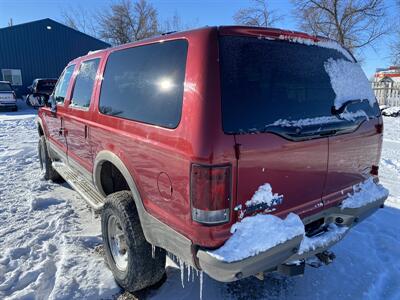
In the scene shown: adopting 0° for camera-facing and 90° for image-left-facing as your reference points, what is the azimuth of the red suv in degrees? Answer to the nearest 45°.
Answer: approximately 135°

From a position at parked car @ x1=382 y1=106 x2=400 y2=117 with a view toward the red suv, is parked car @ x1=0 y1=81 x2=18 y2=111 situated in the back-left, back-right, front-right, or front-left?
front-right

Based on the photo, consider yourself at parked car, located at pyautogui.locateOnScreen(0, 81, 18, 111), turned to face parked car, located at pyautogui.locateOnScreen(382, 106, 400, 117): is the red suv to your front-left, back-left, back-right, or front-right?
front-right

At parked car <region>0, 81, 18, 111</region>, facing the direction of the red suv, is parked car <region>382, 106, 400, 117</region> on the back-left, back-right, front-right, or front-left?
front-left

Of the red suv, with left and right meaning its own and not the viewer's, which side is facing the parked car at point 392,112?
right

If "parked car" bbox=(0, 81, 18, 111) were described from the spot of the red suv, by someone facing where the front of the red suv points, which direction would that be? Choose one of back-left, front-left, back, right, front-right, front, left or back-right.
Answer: front
